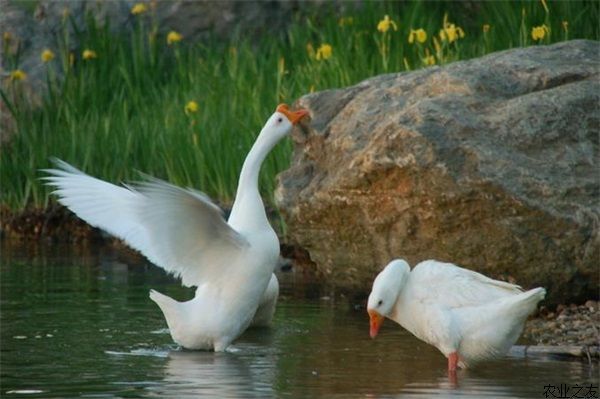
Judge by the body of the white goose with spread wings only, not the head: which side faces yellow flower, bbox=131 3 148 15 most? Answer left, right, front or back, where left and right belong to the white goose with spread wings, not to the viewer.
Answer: left

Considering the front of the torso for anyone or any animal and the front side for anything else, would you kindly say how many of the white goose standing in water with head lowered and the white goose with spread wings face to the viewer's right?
1

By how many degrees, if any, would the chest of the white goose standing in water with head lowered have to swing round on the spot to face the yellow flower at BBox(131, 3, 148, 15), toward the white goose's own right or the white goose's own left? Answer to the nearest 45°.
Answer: approximately 45° to the white goose's own right

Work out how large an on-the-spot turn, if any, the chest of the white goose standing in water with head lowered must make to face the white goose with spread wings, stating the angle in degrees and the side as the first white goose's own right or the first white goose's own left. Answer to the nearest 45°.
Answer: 0° — it already faces it

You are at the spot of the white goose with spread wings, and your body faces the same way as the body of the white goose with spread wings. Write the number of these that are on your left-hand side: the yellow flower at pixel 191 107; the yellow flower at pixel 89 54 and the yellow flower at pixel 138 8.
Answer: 3

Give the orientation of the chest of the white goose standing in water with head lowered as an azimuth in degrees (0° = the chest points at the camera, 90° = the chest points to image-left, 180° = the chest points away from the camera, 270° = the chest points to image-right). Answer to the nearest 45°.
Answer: approximately 90°

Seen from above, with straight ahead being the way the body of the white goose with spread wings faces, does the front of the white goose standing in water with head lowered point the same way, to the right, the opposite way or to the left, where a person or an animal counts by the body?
the opposite way

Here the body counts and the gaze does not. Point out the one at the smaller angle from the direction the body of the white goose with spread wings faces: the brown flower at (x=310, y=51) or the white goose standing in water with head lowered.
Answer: the white goose standing in water with head lowered

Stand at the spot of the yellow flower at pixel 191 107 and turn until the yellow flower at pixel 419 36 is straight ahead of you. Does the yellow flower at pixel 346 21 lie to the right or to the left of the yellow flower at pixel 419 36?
left

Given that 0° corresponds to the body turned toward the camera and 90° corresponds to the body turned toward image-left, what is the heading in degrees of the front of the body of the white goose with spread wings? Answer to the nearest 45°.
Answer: approximately 270°
